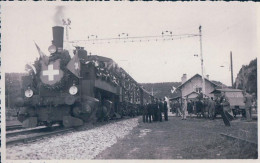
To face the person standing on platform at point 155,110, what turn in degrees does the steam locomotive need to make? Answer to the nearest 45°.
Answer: approximately 180°

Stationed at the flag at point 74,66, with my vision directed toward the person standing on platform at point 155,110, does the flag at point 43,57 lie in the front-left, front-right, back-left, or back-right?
back-left

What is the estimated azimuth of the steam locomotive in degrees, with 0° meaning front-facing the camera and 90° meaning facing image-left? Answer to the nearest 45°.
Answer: approximately 45°
